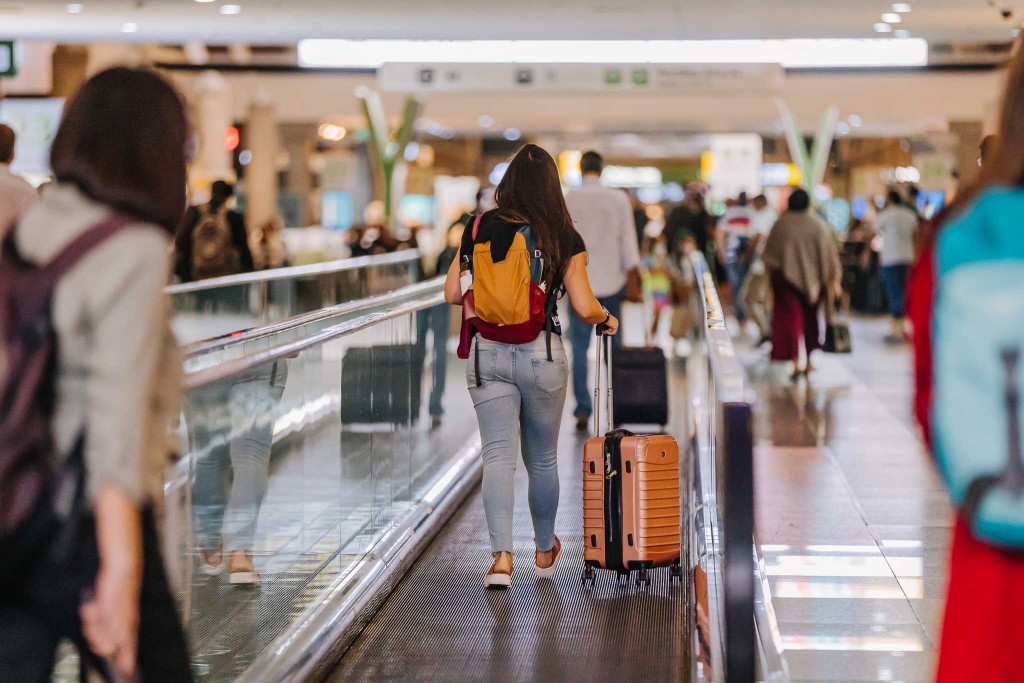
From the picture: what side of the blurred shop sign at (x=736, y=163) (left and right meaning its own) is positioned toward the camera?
front

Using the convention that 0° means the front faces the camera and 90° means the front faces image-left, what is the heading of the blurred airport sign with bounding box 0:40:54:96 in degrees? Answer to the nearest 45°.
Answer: approximately 0°

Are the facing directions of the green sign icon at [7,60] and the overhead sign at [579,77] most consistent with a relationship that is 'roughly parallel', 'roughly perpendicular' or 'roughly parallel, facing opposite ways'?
roughly parallel

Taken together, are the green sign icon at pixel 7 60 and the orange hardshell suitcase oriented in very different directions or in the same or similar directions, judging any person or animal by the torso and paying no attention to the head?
same or similar directions

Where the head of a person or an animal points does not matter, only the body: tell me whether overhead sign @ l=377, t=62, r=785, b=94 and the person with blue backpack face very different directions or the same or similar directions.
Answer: very different directions

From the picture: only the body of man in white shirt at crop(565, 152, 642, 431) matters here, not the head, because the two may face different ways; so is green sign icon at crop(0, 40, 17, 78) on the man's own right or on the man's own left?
on the man's own left

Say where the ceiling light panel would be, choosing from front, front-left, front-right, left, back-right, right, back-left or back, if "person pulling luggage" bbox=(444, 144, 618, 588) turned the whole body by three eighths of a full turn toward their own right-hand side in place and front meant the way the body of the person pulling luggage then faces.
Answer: back-left

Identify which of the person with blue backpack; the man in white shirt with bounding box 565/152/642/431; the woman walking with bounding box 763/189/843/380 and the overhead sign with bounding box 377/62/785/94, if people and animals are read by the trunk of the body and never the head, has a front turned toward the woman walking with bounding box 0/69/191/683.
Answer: the overhead sign

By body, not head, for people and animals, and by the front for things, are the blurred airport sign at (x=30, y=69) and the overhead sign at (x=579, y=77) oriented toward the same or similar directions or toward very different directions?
same or similar directions

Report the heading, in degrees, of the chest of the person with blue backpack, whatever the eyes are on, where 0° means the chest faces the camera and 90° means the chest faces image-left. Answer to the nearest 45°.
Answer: approximately 180°

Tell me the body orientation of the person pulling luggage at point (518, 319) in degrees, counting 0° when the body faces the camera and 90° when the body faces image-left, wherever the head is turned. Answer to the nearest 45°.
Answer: approximately 180°

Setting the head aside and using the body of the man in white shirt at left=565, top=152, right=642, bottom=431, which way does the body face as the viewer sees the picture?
away from the camera

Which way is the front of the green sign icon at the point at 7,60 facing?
toward the camera

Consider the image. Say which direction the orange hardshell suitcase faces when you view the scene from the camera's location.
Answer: facing the viewer and to the right of the viewer

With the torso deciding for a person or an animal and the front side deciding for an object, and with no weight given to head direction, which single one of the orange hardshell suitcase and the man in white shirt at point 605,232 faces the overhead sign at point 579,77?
the man in white shirt

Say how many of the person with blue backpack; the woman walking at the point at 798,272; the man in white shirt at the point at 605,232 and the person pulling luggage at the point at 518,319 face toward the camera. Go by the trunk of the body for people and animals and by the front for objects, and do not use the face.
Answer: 0

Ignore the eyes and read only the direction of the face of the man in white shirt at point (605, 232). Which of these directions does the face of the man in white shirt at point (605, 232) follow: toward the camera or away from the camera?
away from the camera
